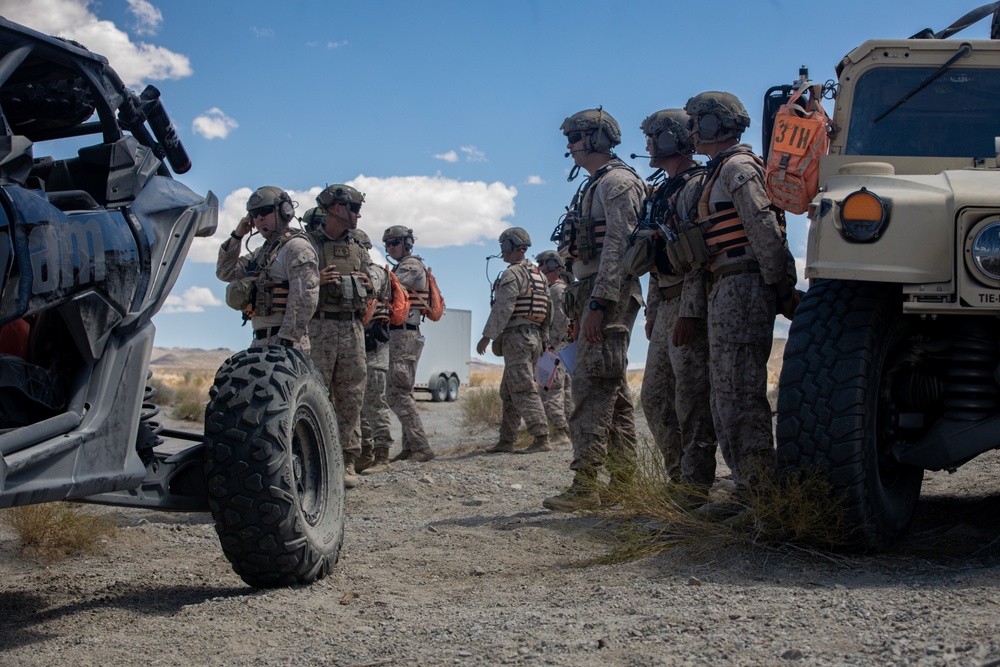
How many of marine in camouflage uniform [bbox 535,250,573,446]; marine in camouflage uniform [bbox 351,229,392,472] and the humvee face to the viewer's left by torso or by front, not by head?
2

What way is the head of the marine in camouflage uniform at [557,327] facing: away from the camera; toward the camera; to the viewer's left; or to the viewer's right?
to the viewer's left

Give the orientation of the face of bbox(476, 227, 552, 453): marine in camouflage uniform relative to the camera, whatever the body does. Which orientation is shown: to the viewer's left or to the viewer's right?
to the viewer's left

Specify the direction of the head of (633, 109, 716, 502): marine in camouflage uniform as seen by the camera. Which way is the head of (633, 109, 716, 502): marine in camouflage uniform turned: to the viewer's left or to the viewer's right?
to the viewer's left

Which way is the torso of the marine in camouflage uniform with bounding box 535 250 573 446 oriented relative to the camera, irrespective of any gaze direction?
to the viewer's left

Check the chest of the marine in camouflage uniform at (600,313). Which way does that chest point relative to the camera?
to the viewer's left

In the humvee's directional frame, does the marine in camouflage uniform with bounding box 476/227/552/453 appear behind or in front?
behind
